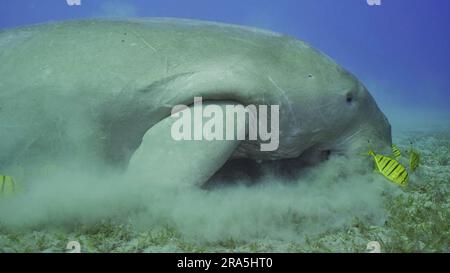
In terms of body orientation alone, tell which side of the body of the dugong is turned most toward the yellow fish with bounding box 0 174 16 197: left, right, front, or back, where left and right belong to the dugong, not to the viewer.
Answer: back

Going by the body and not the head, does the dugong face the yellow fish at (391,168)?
yes

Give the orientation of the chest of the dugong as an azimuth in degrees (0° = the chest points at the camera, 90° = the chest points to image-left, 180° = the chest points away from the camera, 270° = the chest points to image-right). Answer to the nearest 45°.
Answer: approximately 270°
